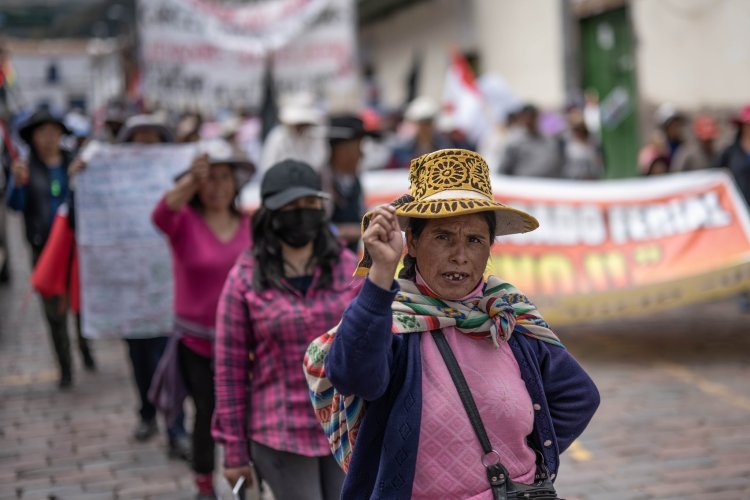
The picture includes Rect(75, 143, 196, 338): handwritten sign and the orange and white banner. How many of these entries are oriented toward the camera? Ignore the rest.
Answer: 2

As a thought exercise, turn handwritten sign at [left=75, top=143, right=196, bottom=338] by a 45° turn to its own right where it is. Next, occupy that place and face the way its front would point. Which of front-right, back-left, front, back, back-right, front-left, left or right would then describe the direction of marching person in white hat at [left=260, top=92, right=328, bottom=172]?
back

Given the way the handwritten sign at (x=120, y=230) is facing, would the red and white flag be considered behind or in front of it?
behind

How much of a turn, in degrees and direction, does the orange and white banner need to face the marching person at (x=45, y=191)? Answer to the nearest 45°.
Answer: approximately 90° to its right

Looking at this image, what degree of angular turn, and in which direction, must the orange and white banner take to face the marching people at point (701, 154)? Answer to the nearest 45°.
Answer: approximately 135° to its left

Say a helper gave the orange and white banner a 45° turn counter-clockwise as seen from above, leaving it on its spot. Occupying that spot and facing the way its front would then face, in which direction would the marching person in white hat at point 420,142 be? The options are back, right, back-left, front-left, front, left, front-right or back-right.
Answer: back

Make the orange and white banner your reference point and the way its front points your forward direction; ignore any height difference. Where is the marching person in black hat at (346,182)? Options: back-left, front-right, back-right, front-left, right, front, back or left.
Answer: front-right

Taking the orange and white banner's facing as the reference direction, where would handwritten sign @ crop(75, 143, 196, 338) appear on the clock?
The handwritten sign is roughly at 2 o'clock from the orange and white banner.

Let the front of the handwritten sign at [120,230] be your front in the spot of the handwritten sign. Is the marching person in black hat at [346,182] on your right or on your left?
on your left

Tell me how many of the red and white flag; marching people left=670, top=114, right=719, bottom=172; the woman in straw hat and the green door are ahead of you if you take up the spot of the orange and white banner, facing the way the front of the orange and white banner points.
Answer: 1

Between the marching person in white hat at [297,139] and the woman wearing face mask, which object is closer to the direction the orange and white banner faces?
the woman wearing face mask

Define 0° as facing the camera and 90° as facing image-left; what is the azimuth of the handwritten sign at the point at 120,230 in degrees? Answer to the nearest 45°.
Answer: approximately 0°

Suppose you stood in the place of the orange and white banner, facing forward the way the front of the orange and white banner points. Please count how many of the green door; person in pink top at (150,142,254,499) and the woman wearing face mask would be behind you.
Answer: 1
